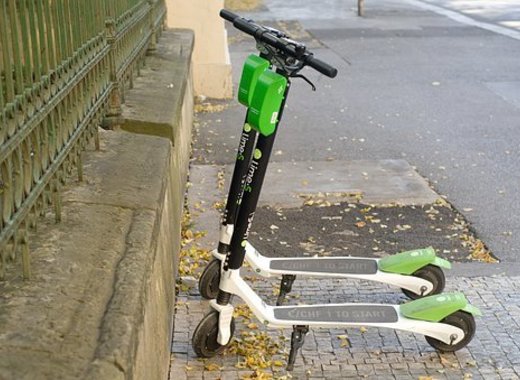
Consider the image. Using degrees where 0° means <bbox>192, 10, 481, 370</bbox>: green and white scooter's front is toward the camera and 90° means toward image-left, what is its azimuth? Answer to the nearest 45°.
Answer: approximately 90°

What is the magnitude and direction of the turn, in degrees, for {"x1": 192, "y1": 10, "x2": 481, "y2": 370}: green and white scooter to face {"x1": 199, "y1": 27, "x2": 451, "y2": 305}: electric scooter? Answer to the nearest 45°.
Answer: approximately 90° to its right

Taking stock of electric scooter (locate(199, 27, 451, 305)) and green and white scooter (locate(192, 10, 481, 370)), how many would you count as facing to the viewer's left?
2

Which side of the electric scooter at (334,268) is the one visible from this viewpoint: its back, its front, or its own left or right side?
left
